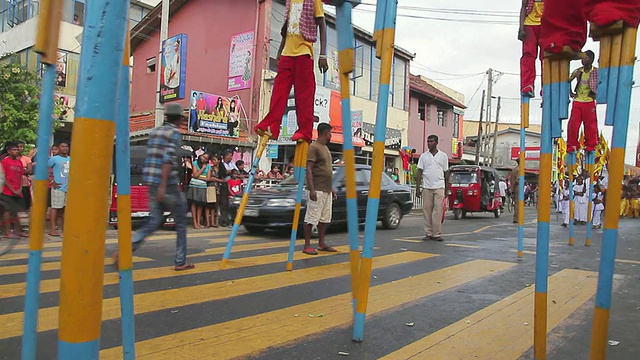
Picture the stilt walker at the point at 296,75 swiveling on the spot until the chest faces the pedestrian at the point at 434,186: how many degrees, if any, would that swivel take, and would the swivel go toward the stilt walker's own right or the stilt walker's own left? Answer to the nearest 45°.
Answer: approximately 180°

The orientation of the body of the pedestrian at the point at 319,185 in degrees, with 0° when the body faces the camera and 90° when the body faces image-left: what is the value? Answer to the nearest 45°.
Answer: approximately 315°

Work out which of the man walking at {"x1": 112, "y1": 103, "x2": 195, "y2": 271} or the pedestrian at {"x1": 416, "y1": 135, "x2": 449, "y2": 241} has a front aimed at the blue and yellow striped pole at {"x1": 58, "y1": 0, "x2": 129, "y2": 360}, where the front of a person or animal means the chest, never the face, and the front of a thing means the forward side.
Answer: the pedestrian

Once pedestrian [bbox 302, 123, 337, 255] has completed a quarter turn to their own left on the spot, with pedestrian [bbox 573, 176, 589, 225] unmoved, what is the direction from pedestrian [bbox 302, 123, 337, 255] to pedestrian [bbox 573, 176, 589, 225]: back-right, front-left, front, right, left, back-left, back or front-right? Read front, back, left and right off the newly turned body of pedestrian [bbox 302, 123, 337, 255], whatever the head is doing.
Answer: front

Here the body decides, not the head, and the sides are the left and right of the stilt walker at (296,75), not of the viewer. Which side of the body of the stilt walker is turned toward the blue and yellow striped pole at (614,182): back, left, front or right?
left

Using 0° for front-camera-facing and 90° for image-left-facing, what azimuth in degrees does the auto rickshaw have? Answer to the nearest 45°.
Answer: approximately 45°

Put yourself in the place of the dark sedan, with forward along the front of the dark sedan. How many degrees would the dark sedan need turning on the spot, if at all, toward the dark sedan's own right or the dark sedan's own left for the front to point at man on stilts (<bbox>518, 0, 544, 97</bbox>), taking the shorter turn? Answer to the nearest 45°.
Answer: approximately 90° to the dark sedan's own left
